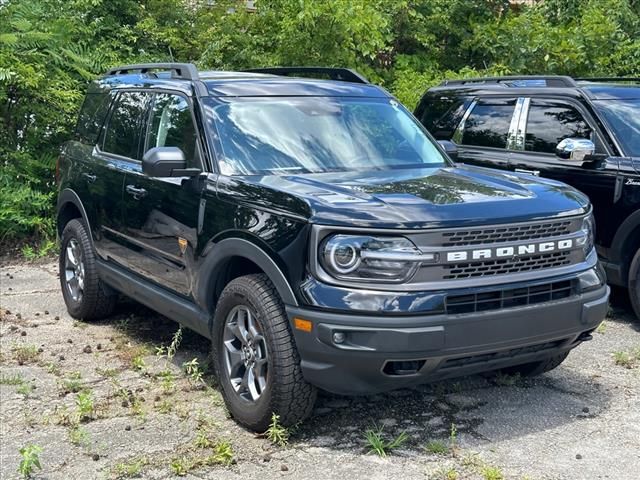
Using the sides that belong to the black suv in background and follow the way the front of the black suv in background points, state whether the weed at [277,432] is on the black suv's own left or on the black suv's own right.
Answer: on the black suv's own right

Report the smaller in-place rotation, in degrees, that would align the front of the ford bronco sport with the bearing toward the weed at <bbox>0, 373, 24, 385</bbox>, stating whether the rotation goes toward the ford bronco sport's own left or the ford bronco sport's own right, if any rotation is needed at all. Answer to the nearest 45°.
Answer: approximately 135° to the ford bronco sport's own right

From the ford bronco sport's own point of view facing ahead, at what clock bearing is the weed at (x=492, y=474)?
The weed is roughly at 12 o'clock from the ford bronco sport.

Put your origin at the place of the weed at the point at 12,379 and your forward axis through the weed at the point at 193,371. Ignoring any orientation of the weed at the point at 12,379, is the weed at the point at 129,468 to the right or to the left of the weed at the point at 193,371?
right

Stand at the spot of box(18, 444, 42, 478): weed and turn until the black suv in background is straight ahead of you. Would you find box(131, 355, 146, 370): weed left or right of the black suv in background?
left

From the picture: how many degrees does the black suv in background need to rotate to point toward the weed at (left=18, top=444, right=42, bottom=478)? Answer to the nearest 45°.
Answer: approximately 90° to its right
